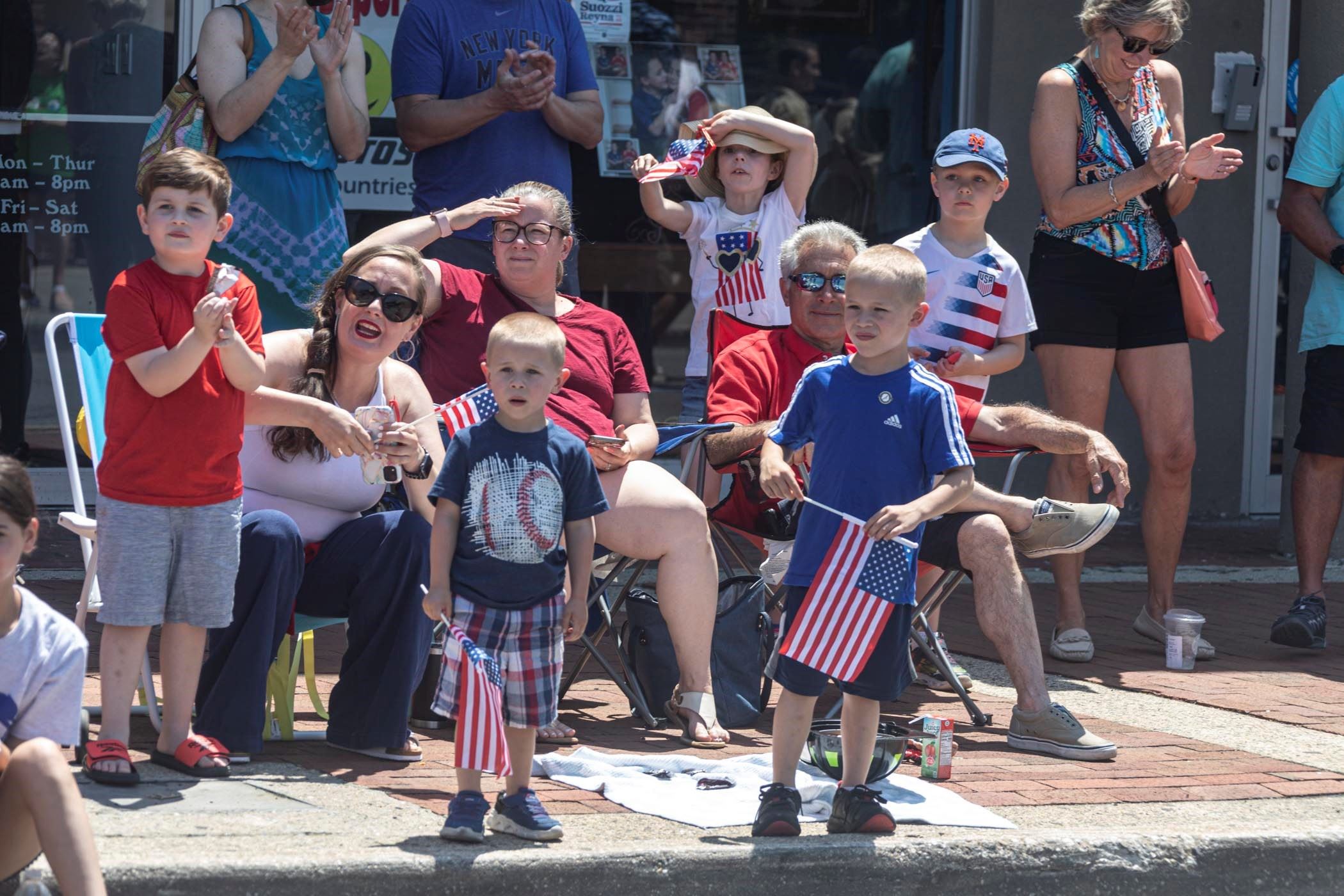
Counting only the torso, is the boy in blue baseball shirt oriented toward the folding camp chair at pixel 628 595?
no

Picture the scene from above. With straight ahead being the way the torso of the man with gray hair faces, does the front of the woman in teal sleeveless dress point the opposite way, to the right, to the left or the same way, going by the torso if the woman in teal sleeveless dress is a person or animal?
the same way

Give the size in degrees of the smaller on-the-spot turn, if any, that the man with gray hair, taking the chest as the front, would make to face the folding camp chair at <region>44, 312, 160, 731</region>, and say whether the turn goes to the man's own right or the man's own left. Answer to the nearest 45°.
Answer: approximately 135° to the man's own right

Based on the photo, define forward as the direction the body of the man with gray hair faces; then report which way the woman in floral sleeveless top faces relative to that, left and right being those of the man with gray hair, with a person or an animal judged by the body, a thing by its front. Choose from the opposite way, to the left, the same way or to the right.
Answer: the same way

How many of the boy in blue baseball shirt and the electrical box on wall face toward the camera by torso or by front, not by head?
2

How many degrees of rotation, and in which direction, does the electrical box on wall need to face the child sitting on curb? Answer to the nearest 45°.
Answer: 0° — it already faces them

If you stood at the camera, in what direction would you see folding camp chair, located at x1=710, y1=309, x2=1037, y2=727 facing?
facing the viewer and to the right of the viewer

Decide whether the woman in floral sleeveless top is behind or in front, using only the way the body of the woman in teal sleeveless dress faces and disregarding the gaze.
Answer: in front

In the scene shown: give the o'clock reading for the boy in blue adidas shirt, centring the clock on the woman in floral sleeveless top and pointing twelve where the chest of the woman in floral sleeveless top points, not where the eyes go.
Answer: The boy in blue adidas shirt is roughly at 2 o'clock from the woman in floral sleeveless top.

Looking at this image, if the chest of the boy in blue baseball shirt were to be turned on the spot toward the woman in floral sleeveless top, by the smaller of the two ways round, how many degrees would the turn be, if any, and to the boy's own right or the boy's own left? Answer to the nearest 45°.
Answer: approximately 135° to the boy's own left

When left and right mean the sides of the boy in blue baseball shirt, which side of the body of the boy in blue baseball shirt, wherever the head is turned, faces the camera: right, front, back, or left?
front

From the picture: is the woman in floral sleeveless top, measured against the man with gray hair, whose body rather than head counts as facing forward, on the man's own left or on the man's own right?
on the man's own left

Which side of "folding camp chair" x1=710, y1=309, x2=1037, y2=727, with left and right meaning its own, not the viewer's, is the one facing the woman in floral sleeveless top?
left

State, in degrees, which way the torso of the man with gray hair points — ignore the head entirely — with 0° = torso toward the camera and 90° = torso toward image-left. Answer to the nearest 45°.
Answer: approximately 315°

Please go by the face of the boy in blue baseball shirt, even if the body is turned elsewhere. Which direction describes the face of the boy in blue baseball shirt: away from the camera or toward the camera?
toward the camera

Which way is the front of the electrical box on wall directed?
toward the camera

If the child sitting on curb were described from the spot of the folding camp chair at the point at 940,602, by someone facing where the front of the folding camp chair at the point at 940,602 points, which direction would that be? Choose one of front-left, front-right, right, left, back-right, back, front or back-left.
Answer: right

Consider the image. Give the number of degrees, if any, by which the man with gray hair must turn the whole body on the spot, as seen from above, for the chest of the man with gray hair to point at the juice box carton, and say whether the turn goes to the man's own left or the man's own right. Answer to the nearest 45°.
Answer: approximately 45° to the man's own right

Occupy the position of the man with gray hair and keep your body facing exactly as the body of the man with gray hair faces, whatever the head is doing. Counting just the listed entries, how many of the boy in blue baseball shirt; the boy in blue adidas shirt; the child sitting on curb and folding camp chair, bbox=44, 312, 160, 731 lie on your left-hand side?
0
